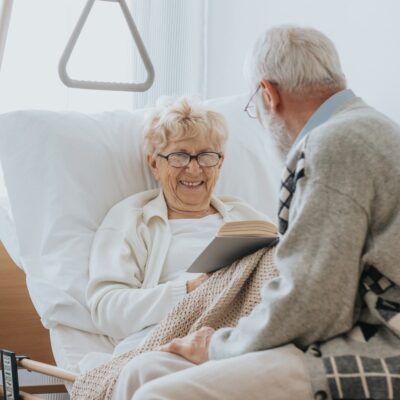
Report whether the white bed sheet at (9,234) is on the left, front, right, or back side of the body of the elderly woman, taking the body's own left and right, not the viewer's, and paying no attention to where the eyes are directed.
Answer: right

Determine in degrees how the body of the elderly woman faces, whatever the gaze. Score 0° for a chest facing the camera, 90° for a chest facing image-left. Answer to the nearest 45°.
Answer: approximately 0°
